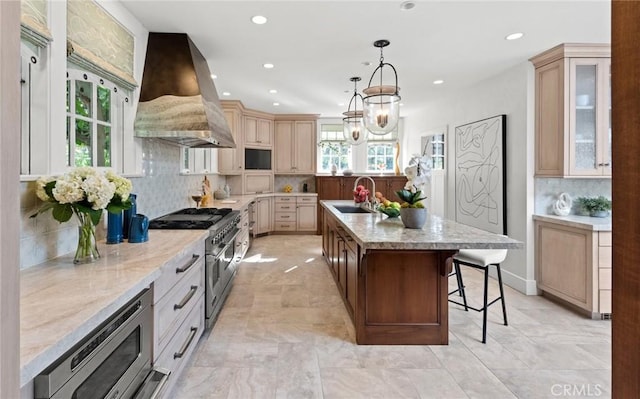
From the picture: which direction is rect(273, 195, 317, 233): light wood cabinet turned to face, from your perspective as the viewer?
facing the viewer

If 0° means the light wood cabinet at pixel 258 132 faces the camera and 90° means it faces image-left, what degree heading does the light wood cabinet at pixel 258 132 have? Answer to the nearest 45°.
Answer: approximately 315°

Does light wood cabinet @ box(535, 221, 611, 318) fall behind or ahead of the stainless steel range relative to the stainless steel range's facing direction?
ahead

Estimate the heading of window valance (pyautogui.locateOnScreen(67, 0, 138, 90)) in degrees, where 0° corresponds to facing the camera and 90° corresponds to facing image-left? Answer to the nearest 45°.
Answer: approximately 315°

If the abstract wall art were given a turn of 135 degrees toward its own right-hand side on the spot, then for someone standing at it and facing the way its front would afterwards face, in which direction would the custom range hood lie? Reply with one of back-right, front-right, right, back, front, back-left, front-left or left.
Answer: back-left

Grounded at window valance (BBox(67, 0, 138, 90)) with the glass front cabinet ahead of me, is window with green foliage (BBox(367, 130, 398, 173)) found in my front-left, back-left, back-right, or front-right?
front-left

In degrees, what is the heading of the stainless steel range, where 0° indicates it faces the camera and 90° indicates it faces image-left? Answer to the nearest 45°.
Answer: approximately 270°

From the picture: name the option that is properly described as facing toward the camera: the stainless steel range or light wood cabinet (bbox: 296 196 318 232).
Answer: the light wood cabinet

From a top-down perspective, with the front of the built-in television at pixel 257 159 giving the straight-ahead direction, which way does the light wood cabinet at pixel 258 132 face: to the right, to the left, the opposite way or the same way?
the same way

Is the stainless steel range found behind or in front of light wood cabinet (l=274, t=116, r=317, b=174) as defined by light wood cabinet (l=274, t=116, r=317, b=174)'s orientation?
in front

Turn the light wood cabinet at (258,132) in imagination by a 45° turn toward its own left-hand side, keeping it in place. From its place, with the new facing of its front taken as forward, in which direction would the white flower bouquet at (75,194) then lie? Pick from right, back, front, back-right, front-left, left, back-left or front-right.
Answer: right

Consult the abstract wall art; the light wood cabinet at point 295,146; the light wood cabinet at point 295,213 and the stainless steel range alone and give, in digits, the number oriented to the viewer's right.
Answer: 1

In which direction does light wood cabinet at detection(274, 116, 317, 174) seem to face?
toward the camera
